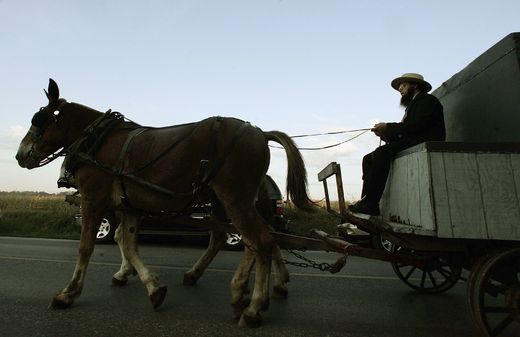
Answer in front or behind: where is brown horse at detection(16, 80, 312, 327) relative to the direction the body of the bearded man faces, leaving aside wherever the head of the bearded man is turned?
in front

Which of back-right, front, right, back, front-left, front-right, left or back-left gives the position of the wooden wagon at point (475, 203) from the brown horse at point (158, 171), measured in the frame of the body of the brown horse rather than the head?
back-left

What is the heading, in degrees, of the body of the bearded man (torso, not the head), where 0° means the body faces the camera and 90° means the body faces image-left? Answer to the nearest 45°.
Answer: approximately 90°

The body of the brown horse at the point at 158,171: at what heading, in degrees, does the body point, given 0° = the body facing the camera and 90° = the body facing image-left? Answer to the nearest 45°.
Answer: approximately 90°

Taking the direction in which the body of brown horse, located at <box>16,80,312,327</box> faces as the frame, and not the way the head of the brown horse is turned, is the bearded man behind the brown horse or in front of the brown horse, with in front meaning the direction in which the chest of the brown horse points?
behind
